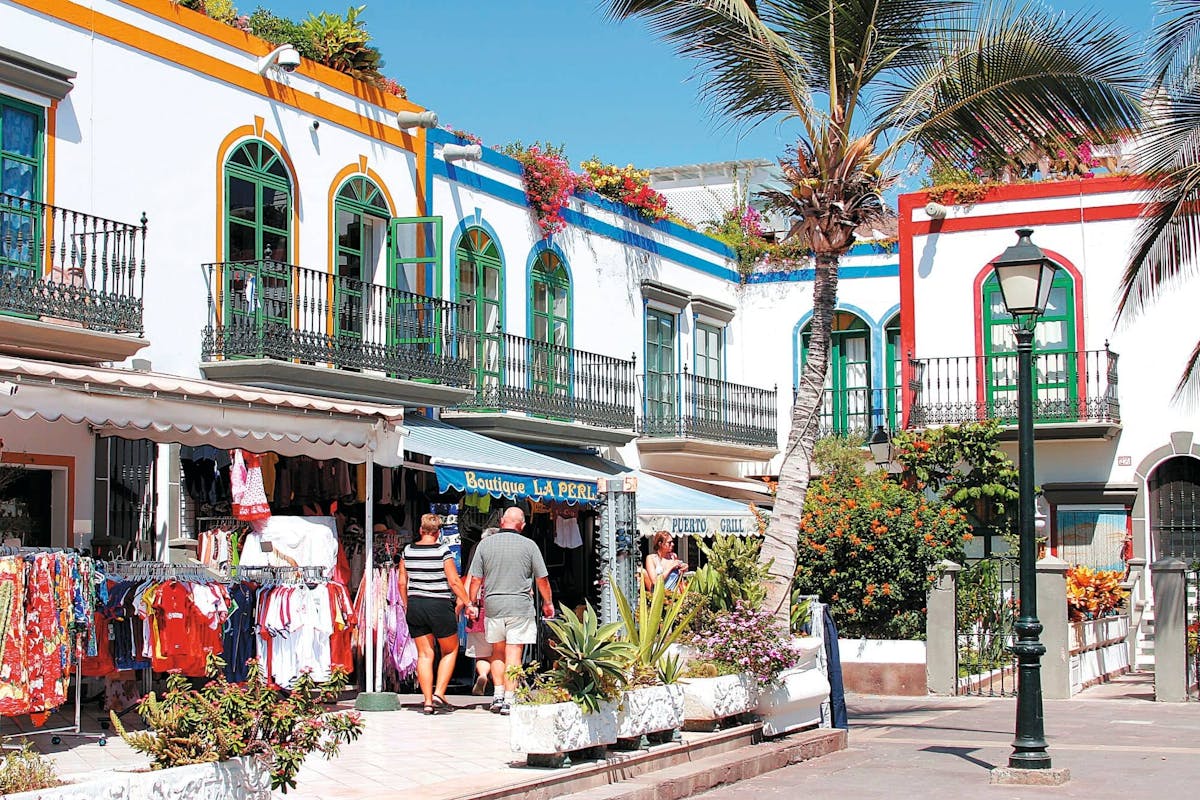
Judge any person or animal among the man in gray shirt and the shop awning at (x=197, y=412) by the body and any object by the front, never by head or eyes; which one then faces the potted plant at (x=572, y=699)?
the shop awning

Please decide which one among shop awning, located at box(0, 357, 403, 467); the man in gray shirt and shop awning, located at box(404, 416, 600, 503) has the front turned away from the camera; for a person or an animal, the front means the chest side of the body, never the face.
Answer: the man in gray shirt

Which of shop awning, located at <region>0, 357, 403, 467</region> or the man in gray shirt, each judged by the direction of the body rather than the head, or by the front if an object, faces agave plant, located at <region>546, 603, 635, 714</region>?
the shop awning

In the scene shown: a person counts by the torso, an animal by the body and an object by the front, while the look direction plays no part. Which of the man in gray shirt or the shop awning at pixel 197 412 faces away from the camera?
the man in gray shirt

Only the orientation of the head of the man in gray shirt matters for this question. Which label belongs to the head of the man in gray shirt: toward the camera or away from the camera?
away from the camera

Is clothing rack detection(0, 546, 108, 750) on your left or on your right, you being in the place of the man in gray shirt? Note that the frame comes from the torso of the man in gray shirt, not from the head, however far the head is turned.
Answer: on your left

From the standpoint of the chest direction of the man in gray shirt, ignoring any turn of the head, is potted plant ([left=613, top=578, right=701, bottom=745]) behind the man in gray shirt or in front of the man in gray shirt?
behind

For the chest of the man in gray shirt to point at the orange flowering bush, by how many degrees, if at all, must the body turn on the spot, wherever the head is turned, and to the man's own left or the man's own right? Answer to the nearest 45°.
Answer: approximately 45° to the man's own right

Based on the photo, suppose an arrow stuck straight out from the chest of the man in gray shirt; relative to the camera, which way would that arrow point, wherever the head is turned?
away from the camera

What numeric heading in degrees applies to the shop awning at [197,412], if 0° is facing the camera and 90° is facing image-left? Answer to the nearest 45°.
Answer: approximately 315°

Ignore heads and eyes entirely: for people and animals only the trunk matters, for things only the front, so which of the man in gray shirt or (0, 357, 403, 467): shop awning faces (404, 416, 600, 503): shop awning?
the man in gray shirt

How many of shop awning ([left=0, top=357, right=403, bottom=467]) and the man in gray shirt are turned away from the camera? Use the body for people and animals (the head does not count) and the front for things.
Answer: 1

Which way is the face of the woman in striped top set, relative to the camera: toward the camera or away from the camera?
away from the camera
